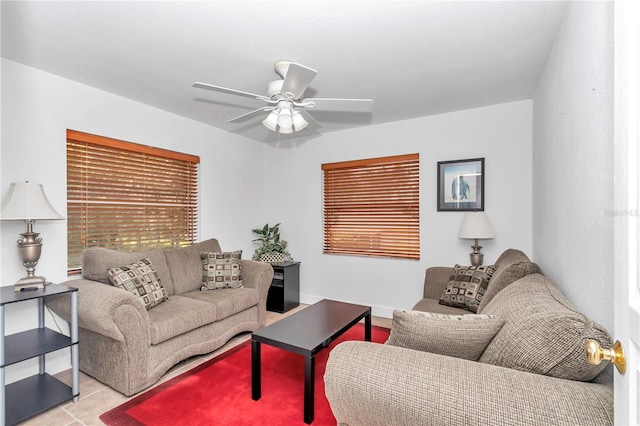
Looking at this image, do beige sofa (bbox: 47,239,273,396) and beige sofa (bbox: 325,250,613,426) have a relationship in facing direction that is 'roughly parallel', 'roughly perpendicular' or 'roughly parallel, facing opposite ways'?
roughly parallel, facing opposite ways

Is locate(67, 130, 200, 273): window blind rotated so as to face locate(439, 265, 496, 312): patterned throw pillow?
yes

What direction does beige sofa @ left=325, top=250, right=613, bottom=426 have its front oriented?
to the viewer's left

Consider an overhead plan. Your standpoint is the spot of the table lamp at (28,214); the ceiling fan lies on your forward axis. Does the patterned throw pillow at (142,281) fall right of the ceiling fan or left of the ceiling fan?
left

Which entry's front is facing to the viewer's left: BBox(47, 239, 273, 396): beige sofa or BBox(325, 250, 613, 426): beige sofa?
BBox(325, 250, 613, 426): beige sofa

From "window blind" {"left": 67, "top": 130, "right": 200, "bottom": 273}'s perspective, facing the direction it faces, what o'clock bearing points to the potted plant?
The potted plant is roughly at 10 o'clock from the window blind.

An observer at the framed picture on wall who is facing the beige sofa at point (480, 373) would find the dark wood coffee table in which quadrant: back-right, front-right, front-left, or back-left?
front-right

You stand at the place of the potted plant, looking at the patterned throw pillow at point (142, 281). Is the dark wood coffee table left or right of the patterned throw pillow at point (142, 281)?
left

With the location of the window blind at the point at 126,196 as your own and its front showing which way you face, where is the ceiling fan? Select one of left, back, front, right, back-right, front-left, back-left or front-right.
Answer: front

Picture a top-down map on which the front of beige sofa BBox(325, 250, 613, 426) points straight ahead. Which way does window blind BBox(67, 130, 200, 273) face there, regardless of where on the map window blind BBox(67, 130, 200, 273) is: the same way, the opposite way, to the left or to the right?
the opposite way

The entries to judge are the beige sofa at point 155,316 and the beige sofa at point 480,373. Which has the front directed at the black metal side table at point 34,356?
the beige sofa at point 480,373

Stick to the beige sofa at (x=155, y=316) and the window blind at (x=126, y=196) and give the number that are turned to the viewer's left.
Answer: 0

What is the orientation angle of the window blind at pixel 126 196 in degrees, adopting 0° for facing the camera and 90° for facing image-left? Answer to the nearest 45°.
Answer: approximately 315°

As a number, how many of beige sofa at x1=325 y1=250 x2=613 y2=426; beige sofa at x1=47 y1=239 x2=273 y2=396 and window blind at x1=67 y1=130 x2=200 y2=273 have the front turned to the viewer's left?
1

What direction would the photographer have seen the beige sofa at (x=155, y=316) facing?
facing the viewer and to the right of the viewer

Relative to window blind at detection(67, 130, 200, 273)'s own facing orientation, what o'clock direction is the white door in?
The white door is roughly at 1 o'clock from the window blind.

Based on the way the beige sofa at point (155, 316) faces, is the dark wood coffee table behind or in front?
in front

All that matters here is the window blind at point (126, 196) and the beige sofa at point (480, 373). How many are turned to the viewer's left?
1

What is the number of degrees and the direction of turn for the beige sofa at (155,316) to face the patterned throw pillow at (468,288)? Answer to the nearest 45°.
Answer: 0° — it already faces it
